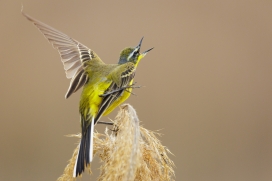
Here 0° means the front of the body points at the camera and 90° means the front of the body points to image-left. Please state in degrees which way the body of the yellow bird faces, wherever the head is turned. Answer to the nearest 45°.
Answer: approximately 225°
